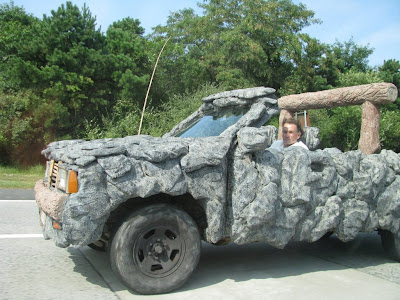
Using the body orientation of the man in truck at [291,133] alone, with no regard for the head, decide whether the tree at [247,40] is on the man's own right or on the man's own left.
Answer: on the man's own right

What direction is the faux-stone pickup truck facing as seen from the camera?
to the viewer's left

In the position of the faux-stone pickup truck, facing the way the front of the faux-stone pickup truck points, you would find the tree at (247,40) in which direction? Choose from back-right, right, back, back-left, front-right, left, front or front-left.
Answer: right
